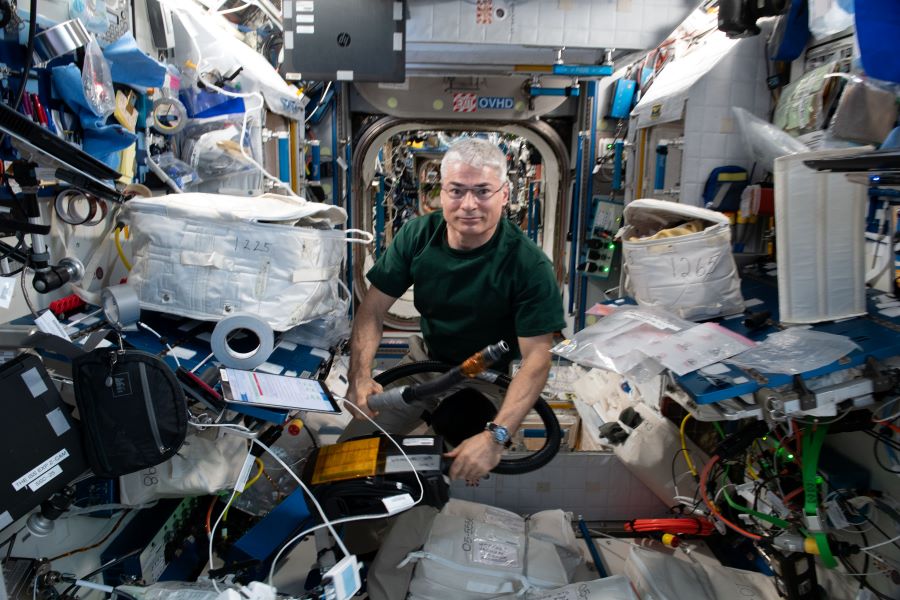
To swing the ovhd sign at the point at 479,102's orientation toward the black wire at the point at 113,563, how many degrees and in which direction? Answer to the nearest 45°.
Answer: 0° — it already faces it

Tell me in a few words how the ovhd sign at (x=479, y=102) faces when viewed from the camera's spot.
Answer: facing the viewer

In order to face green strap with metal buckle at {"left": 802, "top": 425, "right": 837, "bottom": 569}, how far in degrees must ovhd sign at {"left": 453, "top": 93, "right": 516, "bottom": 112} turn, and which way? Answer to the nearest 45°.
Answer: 0° — it already faces it

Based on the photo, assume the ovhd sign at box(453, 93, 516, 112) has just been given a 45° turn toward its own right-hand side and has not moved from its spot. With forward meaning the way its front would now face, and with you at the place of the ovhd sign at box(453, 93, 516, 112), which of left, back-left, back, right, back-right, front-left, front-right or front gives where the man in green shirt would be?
front-left

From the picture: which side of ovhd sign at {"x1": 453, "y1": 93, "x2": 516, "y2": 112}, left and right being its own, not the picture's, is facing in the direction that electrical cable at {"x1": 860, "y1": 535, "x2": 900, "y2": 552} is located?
front

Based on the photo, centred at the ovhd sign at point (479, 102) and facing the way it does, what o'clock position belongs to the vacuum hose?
The vacuum hose is roughly at 12 o'clock from the ovhd sign.

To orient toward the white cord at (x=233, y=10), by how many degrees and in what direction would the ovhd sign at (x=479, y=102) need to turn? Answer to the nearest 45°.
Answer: approximately 45° to its right
